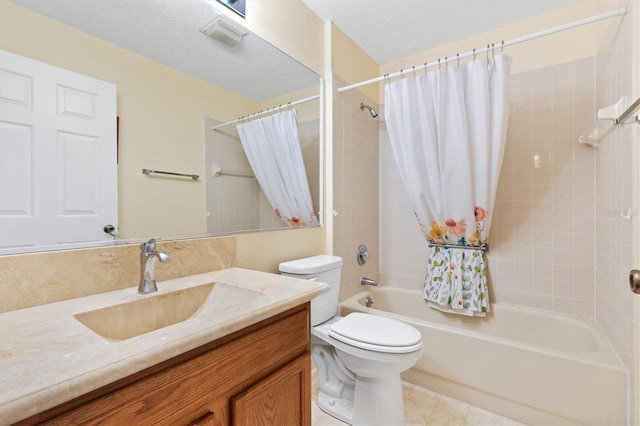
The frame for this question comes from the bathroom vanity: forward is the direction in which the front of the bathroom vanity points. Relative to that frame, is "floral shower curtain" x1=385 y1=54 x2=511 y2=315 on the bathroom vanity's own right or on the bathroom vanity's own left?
on the bathroom vanity's own left

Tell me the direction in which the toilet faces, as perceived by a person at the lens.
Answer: facing the viewer and to the right of the viewer

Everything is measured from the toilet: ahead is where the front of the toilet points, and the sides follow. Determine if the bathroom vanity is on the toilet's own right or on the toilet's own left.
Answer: on the toilet's own right

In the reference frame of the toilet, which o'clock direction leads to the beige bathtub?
The beige bathtub is roughly at 10 o'clock from the toilet.

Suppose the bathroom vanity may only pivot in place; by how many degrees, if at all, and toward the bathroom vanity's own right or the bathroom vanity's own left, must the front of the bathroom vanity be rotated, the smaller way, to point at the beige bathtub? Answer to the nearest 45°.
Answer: approximately 45° to the bathroom vanity's own left

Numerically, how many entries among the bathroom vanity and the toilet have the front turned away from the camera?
0

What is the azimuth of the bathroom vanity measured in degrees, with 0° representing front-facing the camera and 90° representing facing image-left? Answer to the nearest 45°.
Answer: approximately 315°
